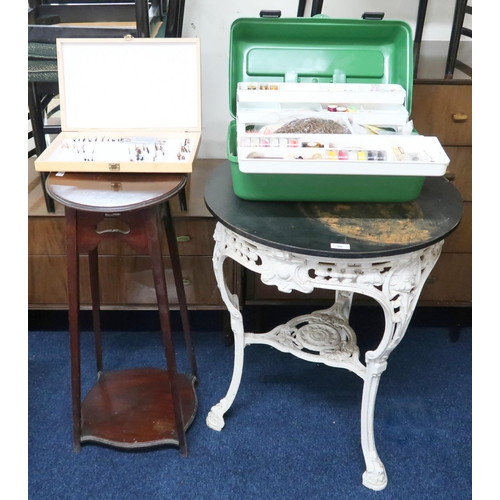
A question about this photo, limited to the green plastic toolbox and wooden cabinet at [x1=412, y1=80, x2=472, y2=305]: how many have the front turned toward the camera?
2

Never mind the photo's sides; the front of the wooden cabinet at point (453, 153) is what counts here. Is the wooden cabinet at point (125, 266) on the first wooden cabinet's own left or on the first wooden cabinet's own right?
on the first wooden cabinet's own right

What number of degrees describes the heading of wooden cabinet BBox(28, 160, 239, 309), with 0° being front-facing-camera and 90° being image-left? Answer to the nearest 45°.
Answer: approximately 0°

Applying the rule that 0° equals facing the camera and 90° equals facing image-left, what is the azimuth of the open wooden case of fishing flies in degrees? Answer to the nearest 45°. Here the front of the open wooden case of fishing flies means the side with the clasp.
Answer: approximately 0°

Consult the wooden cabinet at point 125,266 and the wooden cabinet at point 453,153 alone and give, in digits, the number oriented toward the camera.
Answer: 2
